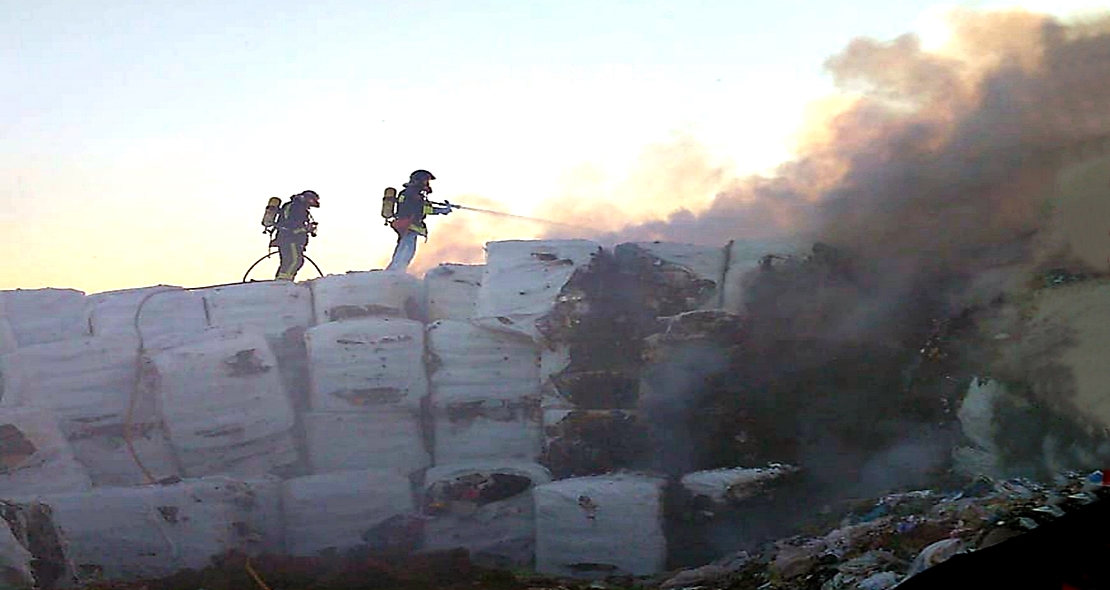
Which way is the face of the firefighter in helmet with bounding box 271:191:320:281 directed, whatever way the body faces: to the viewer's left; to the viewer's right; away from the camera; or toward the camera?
to the viewer's right

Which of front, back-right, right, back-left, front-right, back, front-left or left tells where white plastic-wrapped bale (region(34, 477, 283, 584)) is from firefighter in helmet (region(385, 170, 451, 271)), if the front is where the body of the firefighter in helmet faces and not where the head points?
back-right

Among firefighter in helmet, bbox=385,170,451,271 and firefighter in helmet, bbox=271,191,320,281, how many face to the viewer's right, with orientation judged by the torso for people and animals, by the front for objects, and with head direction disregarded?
2

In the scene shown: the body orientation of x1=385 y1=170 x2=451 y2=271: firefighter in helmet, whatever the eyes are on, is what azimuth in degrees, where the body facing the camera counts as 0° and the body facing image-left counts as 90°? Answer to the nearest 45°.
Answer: approximately 270°

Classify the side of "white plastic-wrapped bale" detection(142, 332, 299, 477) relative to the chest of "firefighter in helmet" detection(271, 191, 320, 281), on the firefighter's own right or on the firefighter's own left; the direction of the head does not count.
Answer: on the firefighter's own right

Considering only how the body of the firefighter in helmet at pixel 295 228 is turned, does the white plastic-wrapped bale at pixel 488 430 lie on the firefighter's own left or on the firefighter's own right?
on the firefighter's own right

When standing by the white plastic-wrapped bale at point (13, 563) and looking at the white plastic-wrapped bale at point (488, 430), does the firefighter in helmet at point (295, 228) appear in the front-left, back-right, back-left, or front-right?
front-left

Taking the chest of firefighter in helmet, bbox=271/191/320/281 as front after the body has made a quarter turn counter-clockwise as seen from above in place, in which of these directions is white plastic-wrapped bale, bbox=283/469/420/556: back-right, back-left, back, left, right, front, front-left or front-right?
back

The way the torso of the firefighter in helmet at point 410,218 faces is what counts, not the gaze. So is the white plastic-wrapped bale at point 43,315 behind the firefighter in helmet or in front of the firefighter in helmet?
behind

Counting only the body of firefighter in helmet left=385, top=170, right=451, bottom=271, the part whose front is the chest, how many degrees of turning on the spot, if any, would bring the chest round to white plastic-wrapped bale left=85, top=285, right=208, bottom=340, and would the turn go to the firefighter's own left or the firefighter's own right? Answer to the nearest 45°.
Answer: approximately 135° to the firefighter's own right

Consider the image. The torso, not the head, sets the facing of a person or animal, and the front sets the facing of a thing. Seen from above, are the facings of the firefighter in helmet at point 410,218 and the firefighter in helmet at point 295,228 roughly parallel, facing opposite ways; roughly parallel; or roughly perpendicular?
roughly parallel

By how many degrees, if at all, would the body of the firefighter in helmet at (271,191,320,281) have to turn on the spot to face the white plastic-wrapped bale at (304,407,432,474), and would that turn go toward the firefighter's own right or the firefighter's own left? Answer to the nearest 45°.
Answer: approximately 90° to the firefighter's own right

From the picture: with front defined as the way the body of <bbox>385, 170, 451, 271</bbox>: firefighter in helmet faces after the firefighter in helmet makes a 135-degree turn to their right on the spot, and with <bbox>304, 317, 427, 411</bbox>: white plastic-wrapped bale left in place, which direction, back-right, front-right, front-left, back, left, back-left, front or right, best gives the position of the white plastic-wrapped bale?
front-left

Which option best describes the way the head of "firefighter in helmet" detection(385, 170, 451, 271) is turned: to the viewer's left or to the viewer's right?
to the viewer's right

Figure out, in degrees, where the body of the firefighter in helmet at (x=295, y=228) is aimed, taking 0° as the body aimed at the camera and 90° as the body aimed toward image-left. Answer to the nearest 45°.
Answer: approximately 270°

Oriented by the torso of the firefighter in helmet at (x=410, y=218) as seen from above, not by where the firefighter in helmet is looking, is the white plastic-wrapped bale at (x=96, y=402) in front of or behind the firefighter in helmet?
behind
